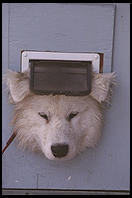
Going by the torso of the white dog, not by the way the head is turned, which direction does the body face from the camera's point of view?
toward the camera
